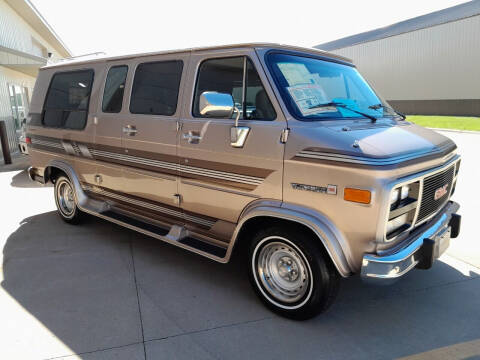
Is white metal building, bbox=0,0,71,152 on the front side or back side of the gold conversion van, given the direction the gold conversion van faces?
on the back side

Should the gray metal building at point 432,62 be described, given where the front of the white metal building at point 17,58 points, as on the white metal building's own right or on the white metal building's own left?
on the white metal building's own left

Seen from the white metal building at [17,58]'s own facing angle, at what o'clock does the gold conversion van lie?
The gold conversion van is roughly at 1 o'clock from the white metal building.

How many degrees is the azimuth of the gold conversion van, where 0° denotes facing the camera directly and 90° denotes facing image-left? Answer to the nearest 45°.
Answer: approximately 315°

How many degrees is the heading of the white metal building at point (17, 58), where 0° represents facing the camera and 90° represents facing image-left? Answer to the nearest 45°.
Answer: approximately 315°
